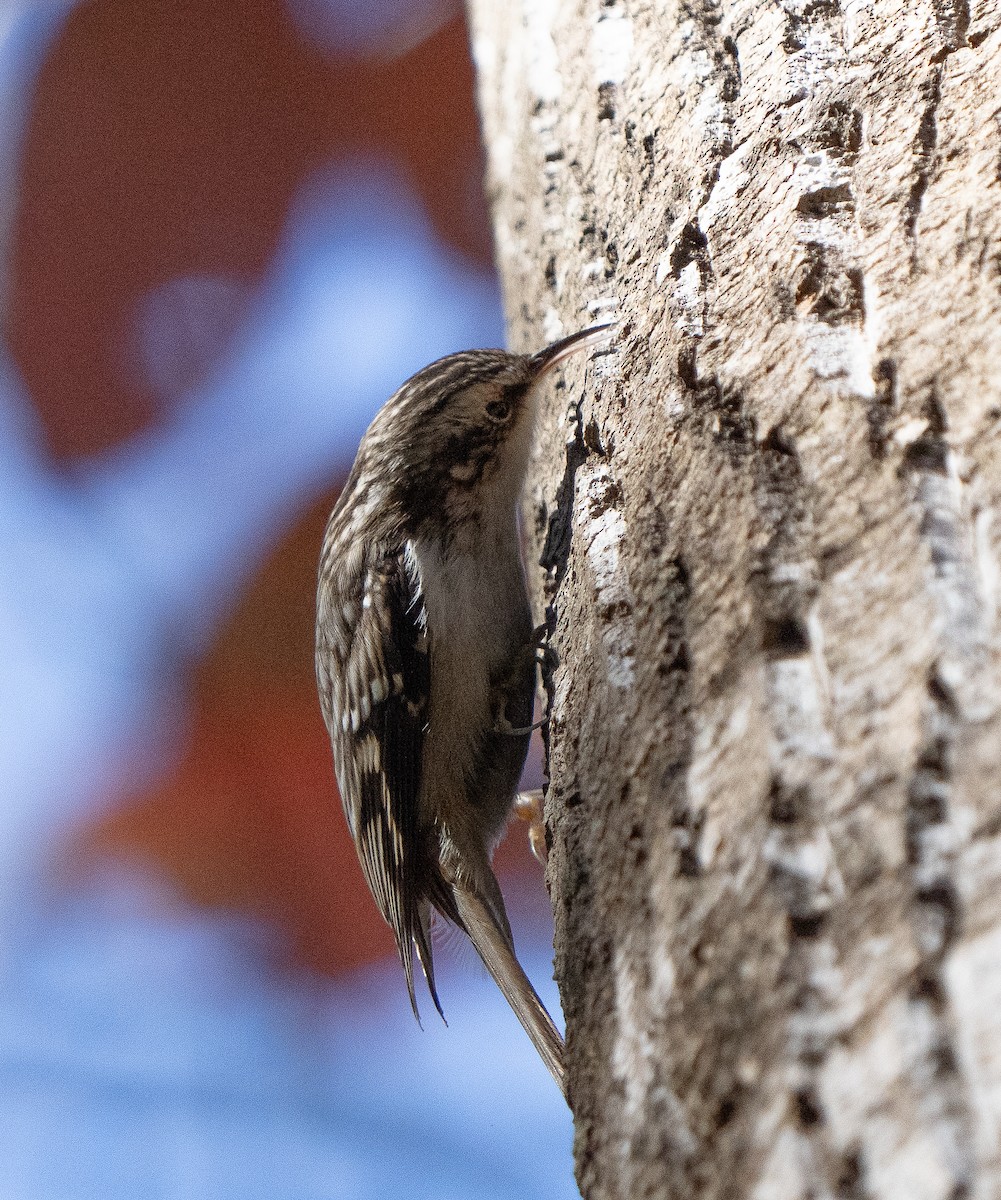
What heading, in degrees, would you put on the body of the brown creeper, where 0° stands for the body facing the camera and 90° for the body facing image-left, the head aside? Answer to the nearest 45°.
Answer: approximately 270°
